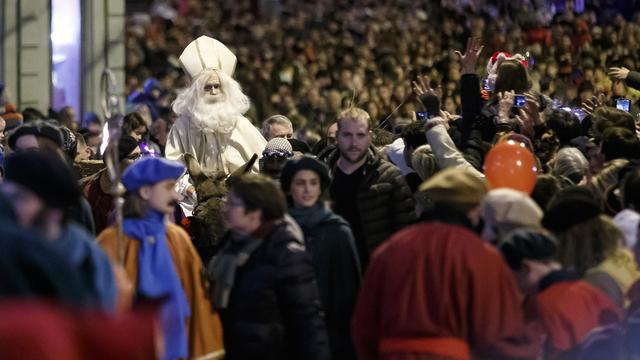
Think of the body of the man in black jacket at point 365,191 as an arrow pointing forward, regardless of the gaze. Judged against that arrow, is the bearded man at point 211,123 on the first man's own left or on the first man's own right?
on the first man's own right

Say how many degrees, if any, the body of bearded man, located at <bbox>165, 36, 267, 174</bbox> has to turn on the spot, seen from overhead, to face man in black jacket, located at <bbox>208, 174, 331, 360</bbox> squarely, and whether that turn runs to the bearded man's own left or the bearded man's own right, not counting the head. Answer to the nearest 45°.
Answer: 0° — they already face them

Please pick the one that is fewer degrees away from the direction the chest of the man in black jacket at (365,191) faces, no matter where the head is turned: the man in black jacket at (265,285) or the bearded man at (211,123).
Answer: the man in black jacket

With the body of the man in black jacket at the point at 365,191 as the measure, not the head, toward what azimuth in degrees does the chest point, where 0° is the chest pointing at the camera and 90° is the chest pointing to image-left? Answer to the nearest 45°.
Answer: approximately 45°

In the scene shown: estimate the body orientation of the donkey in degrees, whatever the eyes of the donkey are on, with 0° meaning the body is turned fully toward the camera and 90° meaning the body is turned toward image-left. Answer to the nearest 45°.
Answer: approximately 0°

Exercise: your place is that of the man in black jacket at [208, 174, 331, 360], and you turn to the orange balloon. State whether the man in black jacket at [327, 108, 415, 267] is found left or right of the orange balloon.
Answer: left
